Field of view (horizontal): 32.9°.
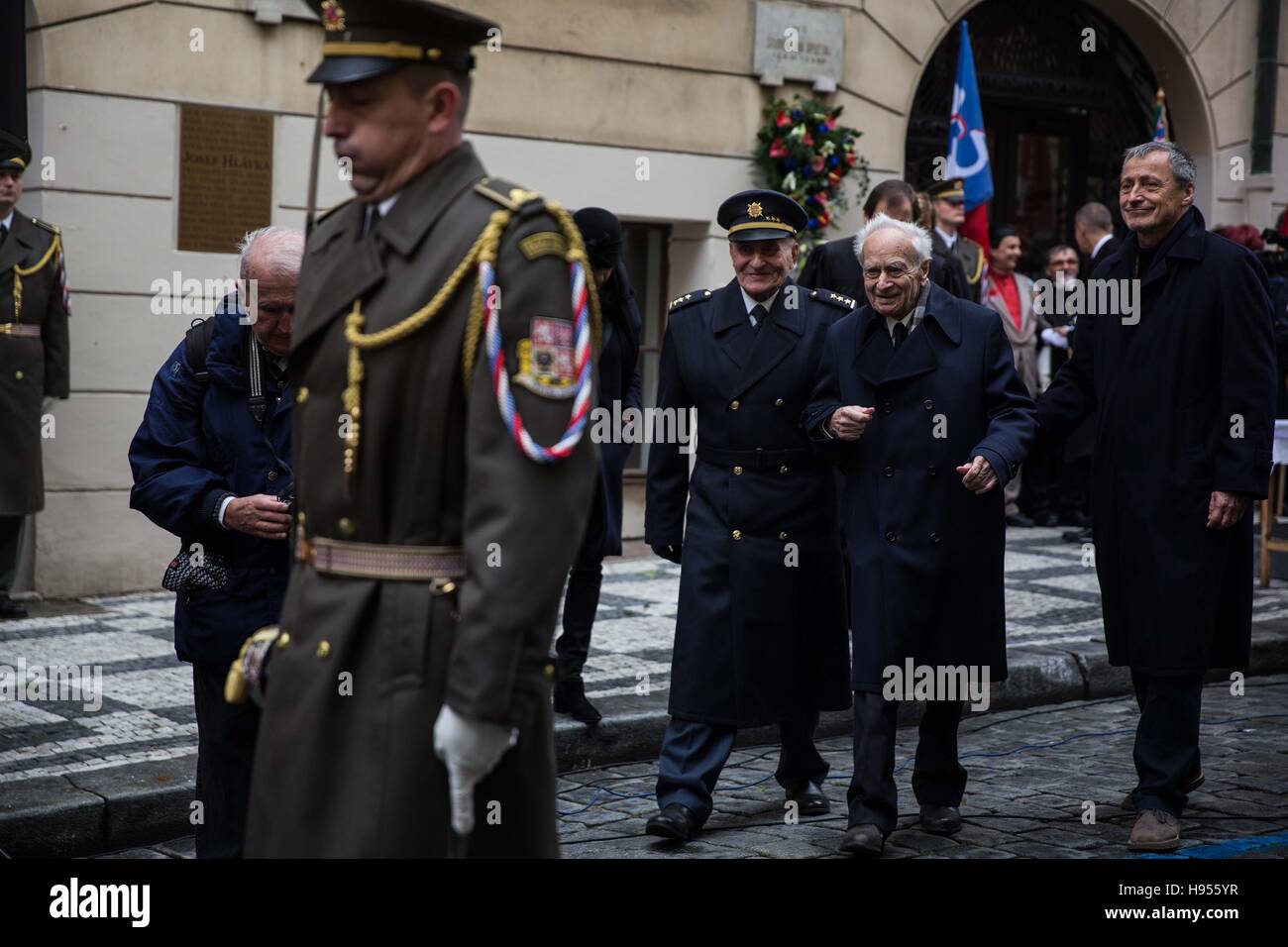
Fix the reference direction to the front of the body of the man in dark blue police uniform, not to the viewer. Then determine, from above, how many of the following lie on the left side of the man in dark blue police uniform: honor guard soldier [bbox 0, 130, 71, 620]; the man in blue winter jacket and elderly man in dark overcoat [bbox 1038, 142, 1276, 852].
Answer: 1

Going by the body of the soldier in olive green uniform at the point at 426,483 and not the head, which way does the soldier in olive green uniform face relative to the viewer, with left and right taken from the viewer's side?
facing the viewer and to the left of the viewer

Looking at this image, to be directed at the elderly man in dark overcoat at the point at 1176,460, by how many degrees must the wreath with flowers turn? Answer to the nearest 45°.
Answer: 0° — it already faces them

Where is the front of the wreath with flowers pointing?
toward the camera

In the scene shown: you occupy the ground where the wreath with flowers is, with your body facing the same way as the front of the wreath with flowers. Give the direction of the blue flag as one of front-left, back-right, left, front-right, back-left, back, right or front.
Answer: back-left

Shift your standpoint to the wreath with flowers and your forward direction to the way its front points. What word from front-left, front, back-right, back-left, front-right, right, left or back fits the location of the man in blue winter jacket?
front

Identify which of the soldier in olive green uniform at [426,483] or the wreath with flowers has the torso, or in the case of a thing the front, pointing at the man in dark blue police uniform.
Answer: the wreath with flowers

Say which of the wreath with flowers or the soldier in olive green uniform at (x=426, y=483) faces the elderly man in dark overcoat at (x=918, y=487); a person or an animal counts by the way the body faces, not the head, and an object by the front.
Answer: the wreath with flowers

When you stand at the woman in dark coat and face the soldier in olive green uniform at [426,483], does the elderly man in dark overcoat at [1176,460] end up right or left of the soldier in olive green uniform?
left

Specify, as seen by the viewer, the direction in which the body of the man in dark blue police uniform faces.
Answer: toward the camera

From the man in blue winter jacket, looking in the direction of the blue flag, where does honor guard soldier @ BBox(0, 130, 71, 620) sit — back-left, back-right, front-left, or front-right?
front-left

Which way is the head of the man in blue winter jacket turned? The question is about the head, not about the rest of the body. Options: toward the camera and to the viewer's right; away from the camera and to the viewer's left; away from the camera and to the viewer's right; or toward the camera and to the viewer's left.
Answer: toward the camera and to the viewer's right
